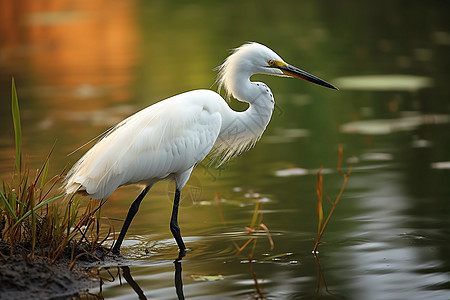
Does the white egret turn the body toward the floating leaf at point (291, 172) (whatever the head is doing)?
no

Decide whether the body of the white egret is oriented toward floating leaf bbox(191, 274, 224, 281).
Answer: no

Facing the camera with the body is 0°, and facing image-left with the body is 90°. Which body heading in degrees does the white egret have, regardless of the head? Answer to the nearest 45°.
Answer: approximately 270°
